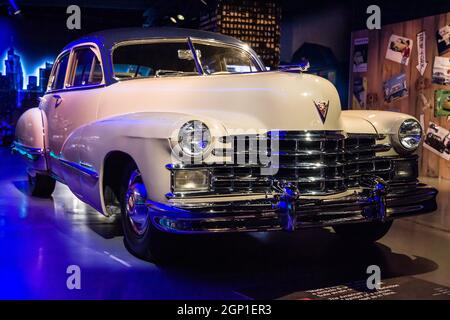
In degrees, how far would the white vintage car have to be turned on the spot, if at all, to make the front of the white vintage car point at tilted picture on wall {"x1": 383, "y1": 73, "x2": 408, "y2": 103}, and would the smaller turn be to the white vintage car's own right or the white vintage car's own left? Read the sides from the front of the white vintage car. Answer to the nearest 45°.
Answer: approximately 90° to the white vintage car's own left

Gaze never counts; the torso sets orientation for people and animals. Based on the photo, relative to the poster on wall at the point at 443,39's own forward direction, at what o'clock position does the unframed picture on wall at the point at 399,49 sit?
The unframed picture on wall is roughly at 3 o'clock from the poster on wall.

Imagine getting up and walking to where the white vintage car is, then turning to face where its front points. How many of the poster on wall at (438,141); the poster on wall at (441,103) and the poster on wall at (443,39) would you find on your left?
3

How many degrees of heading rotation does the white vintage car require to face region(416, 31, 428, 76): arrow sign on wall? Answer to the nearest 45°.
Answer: approximately 90° to its left

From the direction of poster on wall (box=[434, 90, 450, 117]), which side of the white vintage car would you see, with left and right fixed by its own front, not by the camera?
left

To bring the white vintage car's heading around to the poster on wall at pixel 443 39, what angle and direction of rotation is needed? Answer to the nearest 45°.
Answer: approximately 90° to its left

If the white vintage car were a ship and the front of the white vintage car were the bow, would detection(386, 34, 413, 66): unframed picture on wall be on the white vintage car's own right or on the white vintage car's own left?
on the white vintage car's own left

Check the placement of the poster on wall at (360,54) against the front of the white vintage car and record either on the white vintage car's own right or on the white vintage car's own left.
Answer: on the white vintage car's own left

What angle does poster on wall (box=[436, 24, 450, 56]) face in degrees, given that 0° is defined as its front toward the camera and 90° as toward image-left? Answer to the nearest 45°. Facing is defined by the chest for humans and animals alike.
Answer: approximately 45°

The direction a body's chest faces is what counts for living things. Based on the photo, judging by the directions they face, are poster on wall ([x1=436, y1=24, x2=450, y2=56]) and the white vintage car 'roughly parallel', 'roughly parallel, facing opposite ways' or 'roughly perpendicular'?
roughly perpendicular

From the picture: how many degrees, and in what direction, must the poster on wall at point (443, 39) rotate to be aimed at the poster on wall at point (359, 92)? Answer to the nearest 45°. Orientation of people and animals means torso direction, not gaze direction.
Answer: approximately 90° to its right

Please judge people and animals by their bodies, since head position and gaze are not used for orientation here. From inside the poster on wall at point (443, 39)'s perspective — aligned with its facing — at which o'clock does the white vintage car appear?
The white vintage car is roughly at 11 o'clock from the poster on wall.

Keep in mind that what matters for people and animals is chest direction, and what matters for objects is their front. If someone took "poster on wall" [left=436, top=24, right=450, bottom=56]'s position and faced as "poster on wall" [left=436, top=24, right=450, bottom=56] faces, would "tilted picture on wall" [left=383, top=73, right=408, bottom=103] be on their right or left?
on their right
